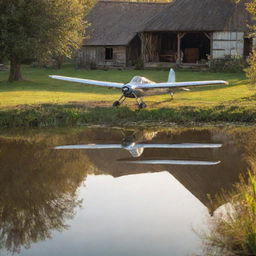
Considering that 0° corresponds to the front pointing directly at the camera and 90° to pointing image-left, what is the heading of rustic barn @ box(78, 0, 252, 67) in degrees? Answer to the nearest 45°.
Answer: approximately 0°

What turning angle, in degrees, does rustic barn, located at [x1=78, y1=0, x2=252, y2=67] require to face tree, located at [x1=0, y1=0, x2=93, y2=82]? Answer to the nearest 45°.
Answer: approximately 45° to its right

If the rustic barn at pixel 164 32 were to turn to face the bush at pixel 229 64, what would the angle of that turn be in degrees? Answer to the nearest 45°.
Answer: approximately 45° to its left

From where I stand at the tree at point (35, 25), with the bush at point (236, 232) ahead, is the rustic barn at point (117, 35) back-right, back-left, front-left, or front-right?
back-left

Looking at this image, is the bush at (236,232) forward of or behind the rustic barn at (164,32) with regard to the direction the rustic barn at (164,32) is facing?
forward

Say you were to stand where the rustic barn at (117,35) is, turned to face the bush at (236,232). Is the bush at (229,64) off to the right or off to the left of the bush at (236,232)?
left
